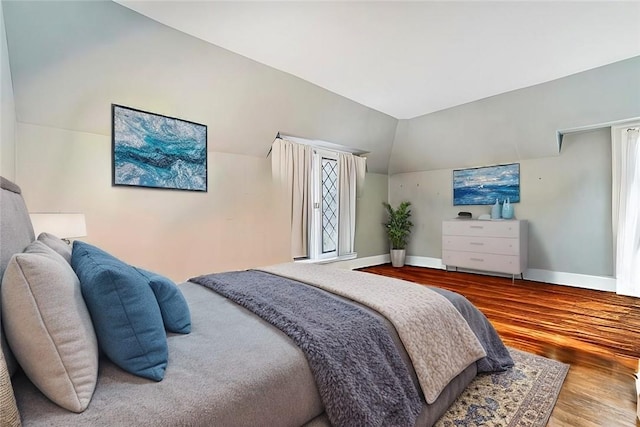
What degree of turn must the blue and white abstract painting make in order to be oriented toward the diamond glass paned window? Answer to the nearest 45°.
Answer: approximately 45° to its left

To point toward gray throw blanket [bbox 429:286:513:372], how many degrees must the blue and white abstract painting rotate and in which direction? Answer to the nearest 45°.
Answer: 0° — it already faces it

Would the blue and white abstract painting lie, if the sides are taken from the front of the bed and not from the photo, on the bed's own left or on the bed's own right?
on the bed's own left

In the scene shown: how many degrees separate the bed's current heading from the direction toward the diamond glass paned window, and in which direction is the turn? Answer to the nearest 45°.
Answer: approximately 45° to its left

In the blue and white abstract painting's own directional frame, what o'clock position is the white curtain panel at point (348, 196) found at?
The white curtain panel is roughly at 10 o'clock from the blue and white abstract painting.

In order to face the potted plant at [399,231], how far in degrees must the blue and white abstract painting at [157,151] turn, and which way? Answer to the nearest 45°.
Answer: approximately 45° to its left

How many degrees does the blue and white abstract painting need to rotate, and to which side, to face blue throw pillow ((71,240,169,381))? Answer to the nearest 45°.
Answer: approximately 45° to its right

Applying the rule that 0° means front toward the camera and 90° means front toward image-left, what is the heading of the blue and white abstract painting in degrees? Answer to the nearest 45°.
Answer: approximately 315°

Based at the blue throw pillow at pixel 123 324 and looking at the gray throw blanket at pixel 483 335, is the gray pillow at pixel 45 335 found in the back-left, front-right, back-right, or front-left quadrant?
back-right

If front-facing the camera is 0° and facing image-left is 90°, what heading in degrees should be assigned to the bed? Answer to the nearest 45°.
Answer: approximately 225°

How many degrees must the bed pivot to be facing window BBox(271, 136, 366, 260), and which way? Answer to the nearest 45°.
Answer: approximately 45° to its left
